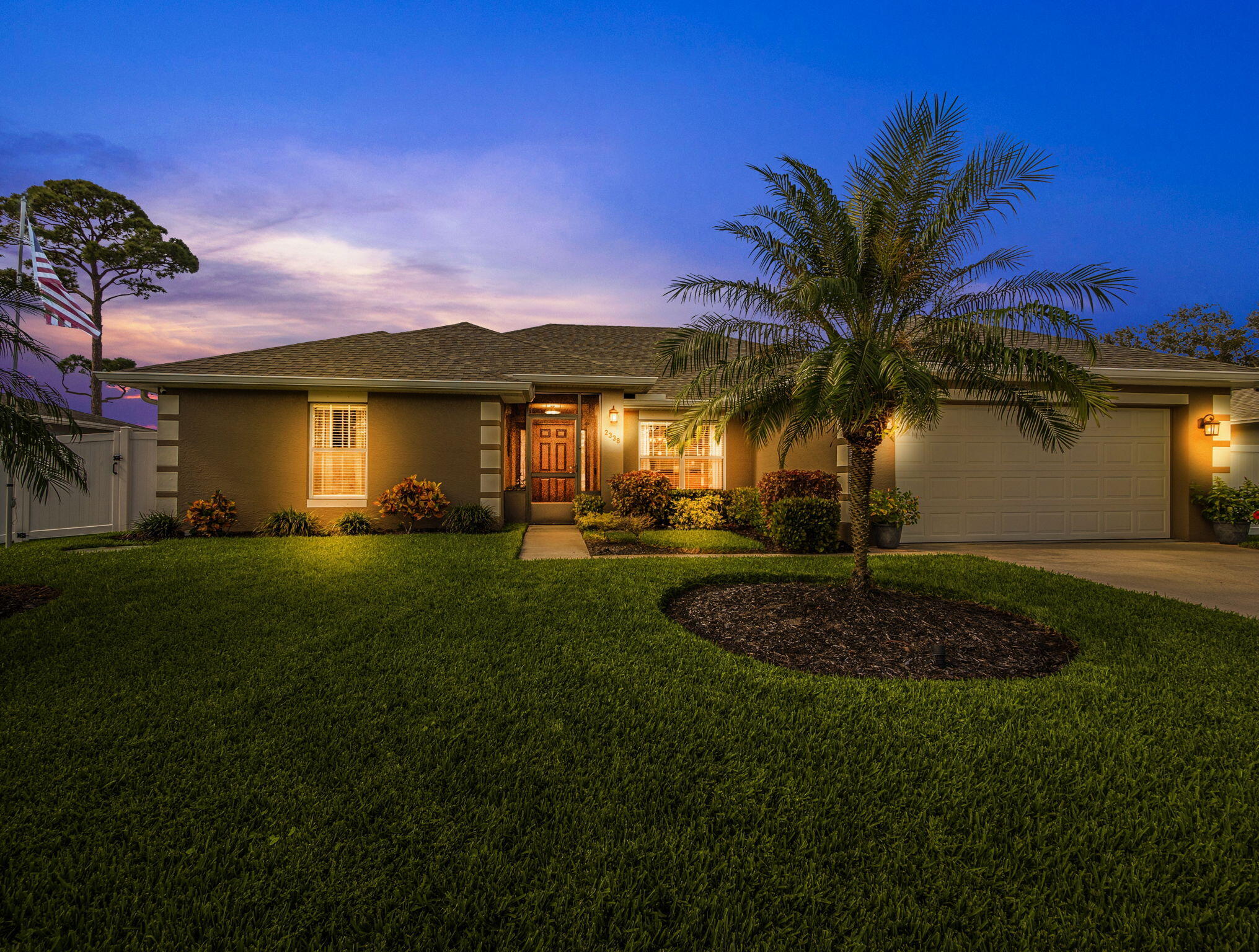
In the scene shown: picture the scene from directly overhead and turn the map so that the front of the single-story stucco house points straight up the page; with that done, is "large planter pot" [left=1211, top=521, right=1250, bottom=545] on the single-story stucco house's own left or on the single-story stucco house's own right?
on the single-story stucco house's own left

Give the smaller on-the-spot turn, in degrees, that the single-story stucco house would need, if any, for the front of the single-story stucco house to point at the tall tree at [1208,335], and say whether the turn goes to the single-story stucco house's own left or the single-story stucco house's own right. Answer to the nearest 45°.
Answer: approximately 135° to the single-story stucco house's own left

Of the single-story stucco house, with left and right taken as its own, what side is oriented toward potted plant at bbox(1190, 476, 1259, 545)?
left

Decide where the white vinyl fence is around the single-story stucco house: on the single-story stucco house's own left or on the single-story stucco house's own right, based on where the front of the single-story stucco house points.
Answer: on the single-story stucco house's own right

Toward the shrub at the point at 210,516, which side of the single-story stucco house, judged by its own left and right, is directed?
right

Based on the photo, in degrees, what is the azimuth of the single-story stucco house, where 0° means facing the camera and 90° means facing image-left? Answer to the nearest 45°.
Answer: approximately 0°
